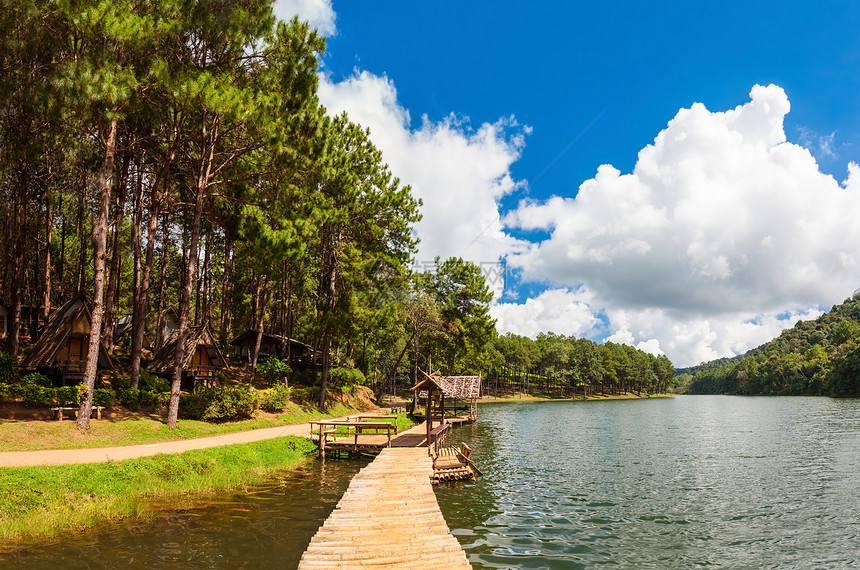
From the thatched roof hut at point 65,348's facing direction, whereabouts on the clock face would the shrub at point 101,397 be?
The shrub is roughly at 1 o'clock from the thatched roof hut.

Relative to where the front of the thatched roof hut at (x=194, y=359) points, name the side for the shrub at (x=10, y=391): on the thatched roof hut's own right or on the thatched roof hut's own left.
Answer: on the thatched roof hut's own right

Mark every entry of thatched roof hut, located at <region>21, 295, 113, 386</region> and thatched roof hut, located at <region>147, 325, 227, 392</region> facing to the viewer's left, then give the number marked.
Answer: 0

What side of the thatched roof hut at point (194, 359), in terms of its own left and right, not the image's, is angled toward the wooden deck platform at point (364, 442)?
front

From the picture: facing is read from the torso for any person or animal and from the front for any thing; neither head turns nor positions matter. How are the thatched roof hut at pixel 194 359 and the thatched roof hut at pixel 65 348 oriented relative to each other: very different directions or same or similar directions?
same or similar directions

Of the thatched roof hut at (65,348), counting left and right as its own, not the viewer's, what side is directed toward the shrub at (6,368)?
right

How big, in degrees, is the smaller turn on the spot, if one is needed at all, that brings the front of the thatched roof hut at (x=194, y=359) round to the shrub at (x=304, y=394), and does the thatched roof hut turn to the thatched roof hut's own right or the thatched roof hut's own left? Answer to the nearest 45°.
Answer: approximately 90° to the thatched roof hut's own left

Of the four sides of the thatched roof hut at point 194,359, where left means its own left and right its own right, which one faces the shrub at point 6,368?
right

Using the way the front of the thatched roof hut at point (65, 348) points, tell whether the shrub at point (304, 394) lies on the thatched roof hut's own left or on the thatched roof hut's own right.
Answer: on the thatched roof hut's own left

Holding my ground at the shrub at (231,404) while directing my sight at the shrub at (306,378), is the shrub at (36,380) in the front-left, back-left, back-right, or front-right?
back-left

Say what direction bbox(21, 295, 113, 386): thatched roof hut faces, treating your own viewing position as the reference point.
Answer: facing the viewer and to the right of the viewer

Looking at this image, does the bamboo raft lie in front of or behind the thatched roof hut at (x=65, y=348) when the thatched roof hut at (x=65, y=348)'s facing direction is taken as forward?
in front

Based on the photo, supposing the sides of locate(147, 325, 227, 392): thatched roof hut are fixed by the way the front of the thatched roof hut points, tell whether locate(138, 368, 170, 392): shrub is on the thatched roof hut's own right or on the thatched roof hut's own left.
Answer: on the thatched roof hut's own right

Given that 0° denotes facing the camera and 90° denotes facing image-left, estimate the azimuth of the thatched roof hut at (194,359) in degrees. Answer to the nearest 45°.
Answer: approximately 315°

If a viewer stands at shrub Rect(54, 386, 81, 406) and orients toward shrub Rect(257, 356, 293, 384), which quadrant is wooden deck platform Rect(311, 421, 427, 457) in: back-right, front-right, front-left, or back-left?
front-right

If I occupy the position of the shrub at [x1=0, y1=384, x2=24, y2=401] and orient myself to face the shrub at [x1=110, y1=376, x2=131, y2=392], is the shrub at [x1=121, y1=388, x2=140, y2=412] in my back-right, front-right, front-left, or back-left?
front-right

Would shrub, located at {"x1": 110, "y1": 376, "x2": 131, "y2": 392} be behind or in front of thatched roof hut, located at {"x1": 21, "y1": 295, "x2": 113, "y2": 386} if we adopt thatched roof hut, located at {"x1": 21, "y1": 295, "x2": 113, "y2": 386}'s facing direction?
in front

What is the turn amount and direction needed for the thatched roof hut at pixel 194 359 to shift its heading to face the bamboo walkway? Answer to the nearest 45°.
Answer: approximately 45° to its right
